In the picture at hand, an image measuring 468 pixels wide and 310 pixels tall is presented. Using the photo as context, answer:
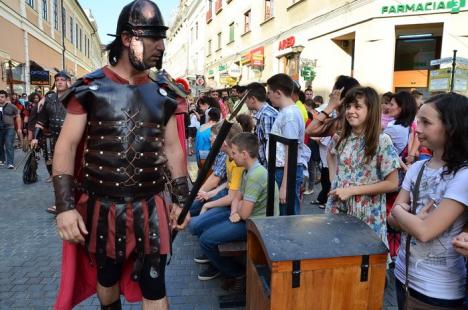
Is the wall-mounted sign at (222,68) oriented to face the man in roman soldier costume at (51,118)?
yes

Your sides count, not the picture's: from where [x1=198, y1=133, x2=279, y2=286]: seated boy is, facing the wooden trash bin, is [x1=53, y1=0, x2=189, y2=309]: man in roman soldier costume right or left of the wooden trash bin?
right

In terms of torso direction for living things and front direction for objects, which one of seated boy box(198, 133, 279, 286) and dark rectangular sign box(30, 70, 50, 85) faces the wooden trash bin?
the dark rectangular sign

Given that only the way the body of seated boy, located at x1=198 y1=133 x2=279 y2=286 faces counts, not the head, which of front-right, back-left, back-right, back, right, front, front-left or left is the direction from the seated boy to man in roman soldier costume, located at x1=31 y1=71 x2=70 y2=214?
front-right

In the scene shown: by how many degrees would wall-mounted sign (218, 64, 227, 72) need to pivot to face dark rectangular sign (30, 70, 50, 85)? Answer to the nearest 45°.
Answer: approximately 45° to its right

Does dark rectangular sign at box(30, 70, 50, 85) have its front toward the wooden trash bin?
yes

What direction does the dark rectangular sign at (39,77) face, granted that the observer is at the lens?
facing the viewer

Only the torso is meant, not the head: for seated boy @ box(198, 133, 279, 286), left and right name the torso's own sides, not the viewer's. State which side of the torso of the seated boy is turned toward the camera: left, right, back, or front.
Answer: left

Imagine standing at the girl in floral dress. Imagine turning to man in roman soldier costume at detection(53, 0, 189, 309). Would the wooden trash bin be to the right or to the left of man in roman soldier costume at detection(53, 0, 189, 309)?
left

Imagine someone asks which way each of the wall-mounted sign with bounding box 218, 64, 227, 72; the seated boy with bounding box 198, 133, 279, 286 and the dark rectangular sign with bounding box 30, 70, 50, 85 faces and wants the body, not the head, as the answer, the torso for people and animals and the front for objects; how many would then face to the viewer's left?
1

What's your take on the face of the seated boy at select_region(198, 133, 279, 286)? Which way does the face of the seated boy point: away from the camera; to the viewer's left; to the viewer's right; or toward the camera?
to the viewer's left

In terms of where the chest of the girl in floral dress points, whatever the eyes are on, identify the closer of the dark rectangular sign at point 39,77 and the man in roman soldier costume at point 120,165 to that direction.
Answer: the man in roman soldier costume
